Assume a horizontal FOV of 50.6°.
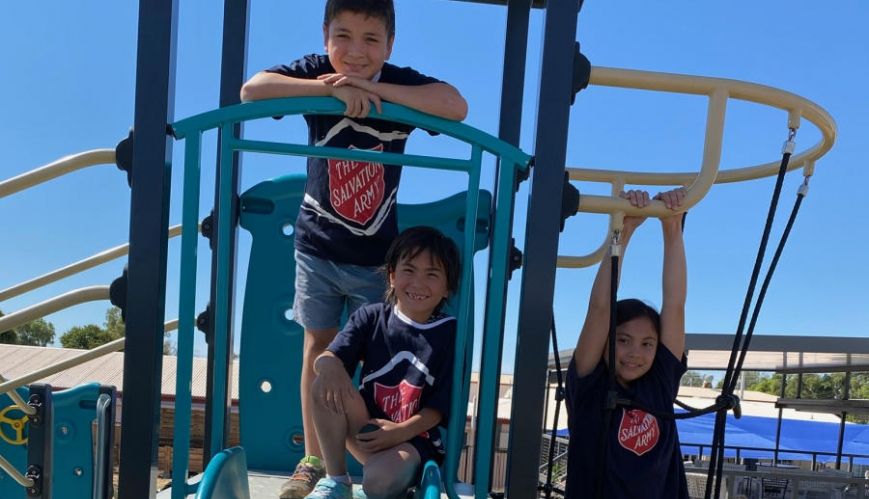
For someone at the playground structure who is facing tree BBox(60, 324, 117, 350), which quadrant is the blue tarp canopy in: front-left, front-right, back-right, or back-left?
front-right

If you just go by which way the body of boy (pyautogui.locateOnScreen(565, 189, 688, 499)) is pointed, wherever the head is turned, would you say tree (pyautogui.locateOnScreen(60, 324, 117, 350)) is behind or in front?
behind

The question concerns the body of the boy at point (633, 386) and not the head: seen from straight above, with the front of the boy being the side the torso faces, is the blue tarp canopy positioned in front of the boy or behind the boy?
behind

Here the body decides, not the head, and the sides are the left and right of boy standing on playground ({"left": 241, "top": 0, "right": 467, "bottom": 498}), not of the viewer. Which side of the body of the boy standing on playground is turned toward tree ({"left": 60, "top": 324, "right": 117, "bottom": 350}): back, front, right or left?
back

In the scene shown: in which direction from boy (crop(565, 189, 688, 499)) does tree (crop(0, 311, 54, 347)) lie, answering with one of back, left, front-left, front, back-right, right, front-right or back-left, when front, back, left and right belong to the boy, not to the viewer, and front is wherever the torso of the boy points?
back-right

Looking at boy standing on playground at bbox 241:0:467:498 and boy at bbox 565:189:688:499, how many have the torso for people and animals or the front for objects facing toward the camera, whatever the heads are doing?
2

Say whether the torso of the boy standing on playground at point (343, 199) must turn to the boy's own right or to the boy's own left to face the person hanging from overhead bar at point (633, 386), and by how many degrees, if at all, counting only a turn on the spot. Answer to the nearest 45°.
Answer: approximately 90° to the boy's own left

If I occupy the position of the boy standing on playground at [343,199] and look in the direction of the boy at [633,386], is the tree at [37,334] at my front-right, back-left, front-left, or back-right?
back-left

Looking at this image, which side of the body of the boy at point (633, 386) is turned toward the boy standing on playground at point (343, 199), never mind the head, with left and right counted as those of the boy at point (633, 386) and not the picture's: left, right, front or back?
right

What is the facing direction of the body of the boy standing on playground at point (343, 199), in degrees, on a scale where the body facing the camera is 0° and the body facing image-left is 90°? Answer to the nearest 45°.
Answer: approximately 0°

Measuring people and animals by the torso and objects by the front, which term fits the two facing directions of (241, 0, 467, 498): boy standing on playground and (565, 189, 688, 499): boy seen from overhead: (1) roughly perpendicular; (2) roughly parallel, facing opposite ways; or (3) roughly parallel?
roughly parallel

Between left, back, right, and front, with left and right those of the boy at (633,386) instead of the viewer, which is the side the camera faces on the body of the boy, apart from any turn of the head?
front
